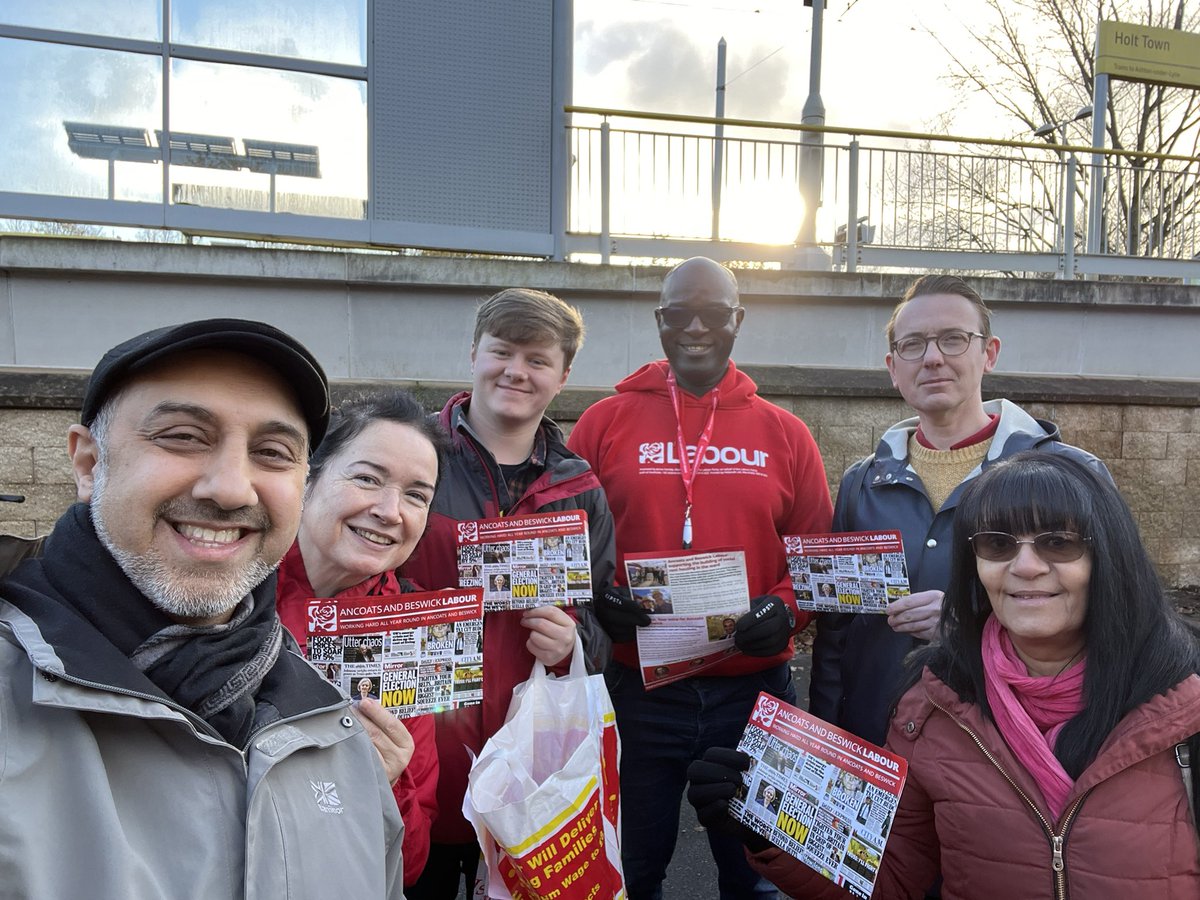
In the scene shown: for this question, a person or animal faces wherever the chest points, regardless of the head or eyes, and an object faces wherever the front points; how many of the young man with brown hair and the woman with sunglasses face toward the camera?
2

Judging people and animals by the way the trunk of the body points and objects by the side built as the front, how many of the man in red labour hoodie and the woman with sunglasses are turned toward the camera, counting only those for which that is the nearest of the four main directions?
2

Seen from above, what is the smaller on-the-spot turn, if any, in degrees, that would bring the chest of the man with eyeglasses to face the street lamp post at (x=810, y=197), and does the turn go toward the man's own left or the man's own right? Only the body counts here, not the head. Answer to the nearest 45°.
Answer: approximately 135° to the man's own right

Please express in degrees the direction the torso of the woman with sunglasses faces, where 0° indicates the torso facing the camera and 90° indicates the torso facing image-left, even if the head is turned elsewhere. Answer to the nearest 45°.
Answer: approximately 0°

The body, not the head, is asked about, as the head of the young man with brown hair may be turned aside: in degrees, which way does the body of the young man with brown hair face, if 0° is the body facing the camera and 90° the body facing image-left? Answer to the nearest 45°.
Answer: approximately 0°

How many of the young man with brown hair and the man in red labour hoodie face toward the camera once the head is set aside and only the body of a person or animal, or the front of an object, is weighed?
2

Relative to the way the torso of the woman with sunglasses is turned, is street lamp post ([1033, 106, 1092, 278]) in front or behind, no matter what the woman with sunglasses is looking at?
behind
